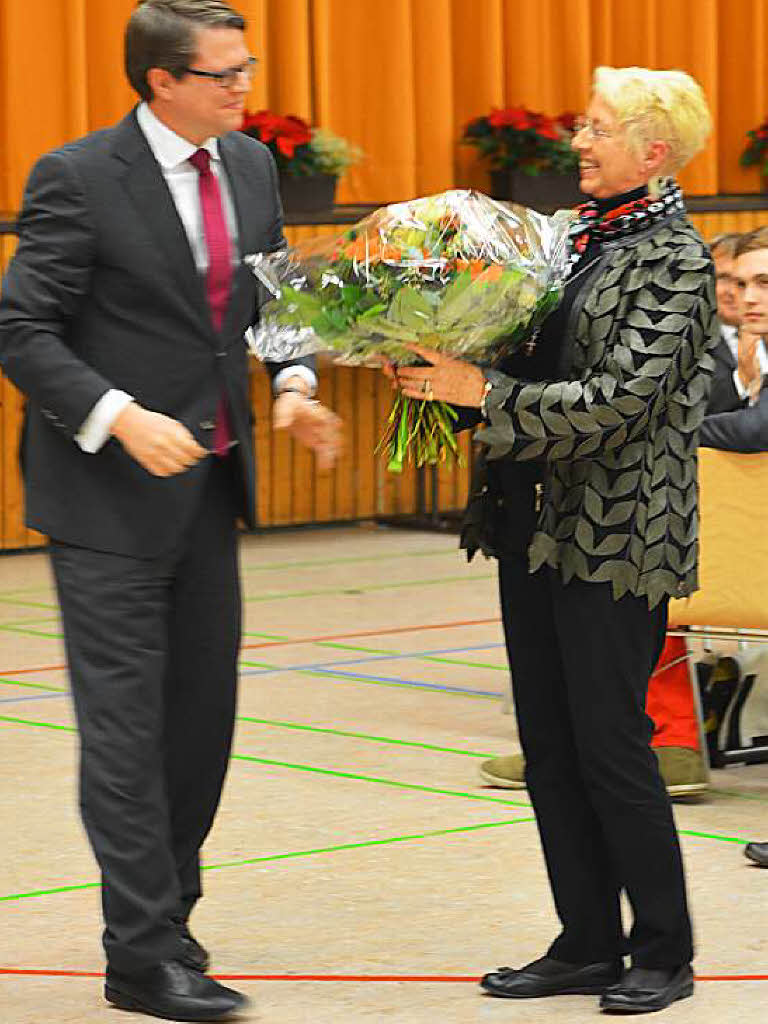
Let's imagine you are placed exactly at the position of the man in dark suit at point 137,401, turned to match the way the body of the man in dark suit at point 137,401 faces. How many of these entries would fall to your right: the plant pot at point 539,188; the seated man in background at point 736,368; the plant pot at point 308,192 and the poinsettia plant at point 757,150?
0

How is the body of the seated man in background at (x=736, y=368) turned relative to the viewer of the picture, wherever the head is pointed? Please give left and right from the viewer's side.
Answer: facing the viewer and to the left of the viewer

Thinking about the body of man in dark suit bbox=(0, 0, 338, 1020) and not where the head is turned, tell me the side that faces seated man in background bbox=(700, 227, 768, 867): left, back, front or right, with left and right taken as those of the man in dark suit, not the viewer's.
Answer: left

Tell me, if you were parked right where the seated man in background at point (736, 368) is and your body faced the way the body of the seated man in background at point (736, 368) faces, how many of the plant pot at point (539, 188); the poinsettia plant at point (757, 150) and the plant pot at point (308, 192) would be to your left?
0

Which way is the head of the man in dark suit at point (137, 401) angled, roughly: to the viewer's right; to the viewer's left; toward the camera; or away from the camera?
to the viewer's right

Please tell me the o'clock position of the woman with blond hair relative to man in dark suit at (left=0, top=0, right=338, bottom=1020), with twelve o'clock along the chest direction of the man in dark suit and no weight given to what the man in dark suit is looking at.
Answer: The woman with blond hair is roughly at 11 o'clock from the man in dark suit.

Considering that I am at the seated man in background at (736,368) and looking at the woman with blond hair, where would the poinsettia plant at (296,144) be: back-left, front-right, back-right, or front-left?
back-right

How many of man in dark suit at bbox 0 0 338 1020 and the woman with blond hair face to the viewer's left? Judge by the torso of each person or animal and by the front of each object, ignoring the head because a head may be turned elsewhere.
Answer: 1

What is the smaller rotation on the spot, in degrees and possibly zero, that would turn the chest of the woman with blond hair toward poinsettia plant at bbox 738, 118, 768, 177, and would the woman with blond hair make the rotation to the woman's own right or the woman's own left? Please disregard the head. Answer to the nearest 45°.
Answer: approximately 90° to the woman's own right

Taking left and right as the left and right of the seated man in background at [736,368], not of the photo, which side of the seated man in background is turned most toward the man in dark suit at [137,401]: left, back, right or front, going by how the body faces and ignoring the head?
front

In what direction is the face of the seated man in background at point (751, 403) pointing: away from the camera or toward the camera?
toward the camera

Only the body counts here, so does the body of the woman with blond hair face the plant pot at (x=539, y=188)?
no

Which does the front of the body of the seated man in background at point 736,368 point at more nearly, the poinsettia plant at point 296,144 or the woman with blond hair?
the woman with blond hair

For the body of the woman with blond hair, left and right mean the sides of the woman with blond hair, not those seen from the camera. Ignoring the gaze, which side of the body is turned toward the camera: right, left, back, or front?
left
